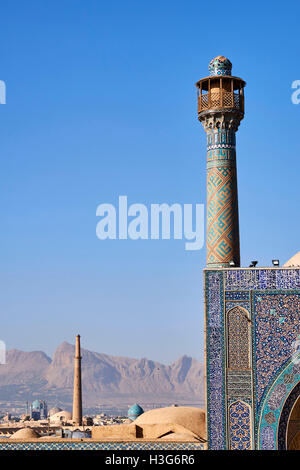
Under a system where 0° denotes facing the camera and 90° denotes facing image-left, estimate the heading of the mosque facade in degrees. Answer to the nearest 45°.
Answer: approximately 0°

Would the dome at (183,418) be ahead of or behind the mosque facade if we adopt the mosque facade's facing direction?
behind
